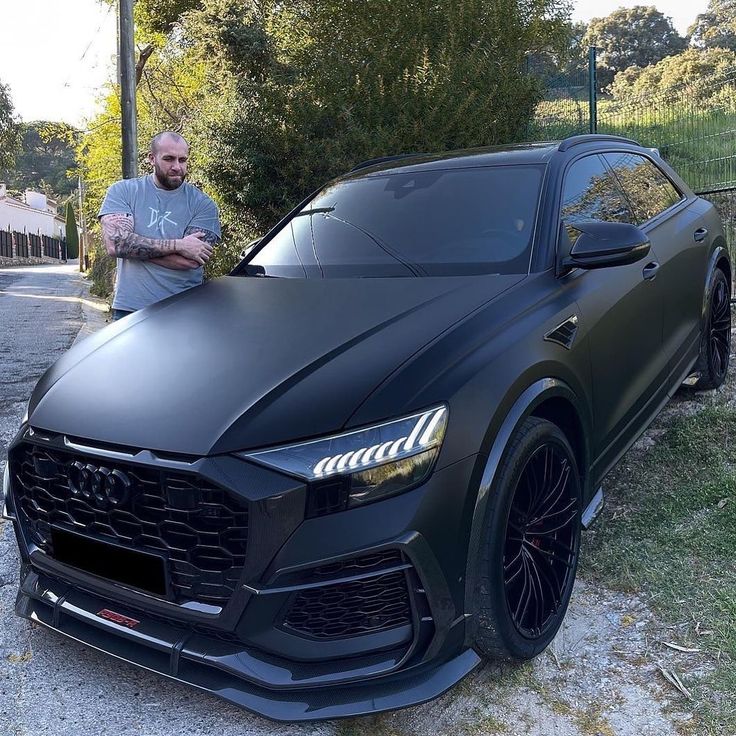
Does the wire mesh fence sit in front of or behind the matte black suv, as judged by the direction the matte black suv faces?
behind

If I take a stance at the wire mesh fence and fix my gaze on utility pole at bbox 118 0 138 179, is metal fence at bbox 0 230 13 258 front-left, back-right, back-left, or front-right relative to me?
front-right

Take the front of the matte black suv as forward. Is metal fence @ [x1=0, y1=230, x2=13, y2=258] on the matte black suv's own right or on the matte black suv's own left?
on the matte black suv's own right

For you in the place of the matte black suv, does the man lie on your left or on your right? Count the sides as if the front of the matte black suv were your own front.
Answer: on your right

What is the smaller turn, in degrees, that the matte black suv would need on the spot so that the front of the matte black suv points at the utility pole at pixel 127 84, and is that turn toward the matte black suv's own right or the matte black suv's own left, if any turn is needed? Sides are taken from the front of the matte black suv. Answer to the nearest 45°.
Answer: approximately 135° to the matte black suv's own right

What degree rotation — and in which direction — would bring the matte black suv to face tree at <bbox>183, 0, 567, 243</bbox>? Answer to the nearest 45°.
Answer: approximately 135° to its right

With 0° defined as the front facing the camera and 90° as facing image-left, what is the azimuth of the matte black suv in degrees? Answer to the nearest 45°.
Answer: approximately 45°

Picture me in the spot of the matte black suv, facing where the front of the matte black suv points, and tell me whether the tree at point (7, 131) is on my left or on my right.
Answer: on my right
